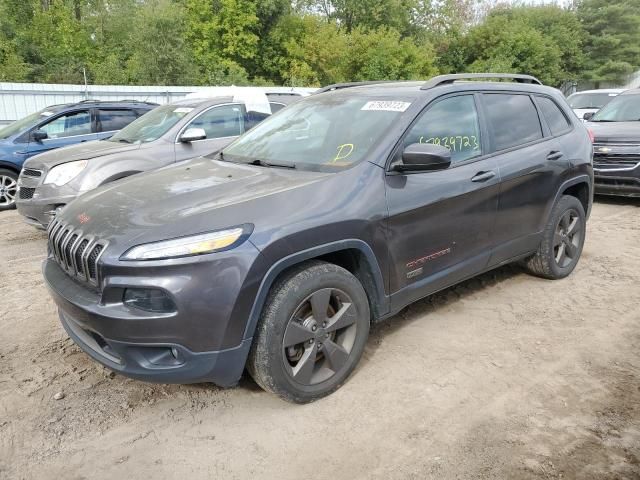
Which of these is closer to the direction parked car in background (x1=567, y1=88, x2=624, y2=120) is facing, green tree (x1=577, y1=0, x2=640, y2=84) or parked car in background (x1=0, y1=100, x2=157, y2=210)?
the parked car in background

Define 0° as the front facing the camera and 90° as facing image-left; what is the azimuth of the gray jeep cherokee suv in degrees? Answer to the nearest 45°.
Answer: approximately 45°

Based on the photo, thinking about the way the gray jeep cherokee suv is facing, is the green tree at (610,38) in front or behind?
behind

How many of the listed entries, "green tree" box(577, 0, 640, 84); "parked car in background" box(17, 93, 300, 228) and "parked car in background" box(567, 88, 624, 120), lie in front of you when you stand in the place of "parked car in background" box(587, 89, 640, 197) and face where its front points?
1

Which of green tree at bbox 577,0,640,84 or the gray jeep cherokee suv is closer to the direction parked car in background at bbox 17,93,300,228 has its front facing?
the gray jeep cherokee suv

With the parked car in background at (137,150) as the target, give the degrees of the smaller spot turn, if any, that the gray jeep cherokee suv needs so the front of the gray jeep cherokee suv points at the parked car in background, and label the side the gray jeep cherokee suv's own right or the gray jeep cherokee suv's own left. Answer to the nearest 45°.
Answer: approximately 90° to the gray jeep cherokee suv's own right
